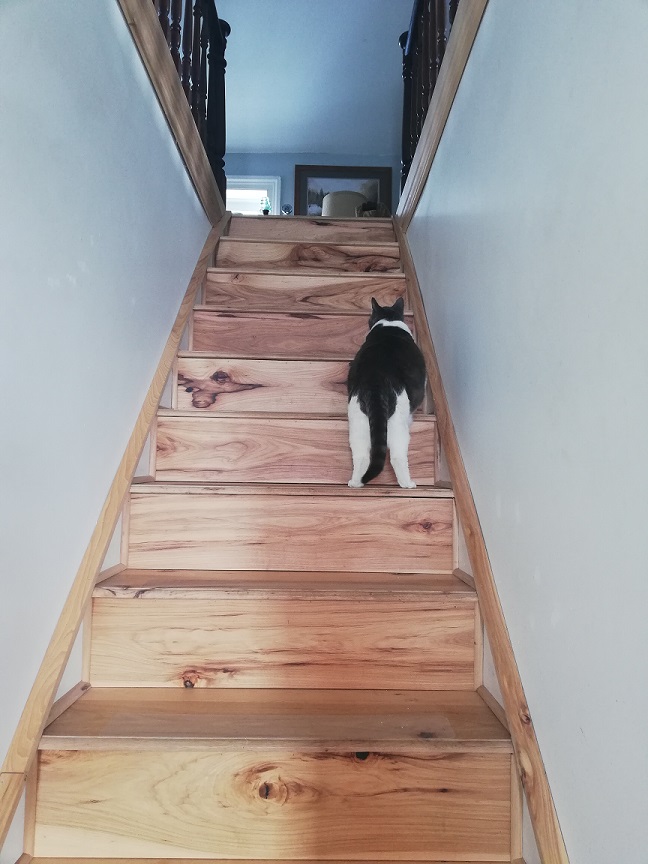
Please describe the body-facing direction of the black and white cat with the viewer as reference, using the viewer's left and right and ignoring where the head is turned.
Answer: facing away from the viewer

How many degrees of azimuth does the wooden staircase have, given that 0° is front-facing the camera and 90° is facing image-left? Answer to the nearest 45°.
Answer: approximately 0°

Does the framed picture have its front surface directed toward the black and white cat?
yes

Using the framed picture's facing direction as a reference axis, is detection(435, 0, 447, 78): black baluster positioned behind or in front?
in front

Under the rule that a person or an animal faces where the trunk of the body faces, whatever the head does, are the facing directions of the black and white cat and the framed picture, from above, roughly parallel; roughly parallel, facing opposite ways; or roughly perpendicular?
roughly parallel, facing opposite ways

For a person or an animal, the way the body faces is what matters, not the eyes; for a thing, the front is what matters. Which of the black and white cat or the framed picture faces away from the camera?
the black and white cat

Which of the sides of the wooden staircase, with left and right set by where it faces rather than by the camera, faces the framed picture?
back

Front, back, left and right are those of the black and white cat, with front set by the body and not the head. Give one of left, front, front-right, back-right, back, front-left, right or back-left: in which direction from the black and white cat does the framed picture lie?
front

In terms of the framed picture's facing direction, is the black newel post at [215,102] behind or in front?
in front

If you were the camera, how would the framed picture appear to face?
facing the viewer

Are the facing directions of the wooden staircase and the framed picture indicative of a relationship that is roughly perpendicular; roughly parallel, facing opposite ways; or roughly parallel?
roughly parallel

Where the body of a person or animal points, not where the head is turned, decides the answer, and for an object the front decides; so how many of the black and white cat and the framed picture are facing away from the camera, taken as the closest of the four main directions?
1

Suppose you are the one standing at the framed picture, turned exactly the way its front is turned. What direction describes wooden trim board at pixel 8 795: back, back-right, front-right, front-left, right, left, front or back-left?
front
